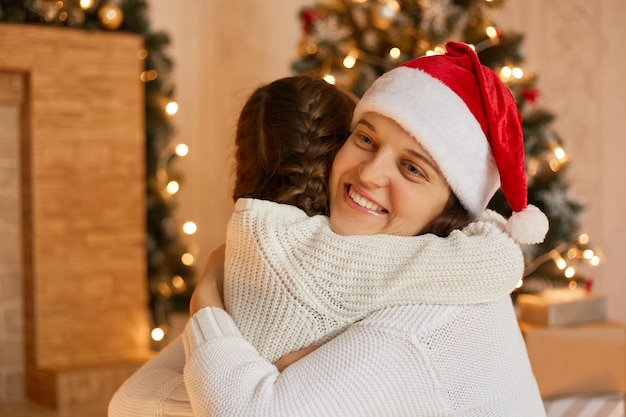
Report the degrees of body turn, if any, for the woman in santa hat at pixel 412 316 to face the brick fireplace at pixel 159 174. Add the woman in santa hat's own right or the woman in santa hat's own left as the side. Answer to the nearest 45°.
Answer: approximately 90° to the woman's own right

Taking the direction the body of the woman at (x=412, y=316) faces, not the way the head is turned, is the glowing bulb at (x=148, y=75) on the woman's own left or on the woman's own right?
on the woman's own right

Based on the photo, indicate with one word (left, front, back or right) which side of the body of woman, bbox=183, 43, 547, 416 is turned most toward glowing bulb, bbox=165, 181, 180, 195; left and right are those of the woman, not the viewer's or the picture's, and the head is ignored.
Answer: right

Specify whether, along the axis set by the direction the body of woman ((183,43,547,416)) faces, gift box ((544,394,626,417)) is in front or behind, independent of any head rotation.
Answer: behind

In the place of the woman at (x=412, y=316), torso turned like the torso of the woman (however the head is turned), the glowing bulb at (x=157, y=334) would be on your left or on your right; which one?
on your right

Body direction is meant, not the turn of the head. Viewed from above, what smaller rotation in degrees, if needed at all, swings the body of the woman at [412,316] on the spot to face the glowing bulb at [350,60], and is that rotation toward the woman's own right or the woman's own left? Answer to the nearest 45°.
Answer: approximately 135° to the woman's own right

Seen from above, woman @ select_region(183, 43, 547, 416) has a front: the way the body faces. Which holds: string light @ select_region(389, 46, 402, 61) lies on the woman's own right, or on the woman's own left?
on the woman's own right

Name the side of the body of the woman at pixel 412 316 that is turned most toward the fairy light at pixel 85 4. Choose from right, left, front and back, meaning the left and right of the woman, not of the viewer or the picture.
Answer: right

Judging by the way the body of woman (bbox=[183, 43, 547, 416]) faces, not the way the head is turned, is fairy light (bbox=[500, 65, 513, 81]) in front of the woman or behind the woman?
behind
